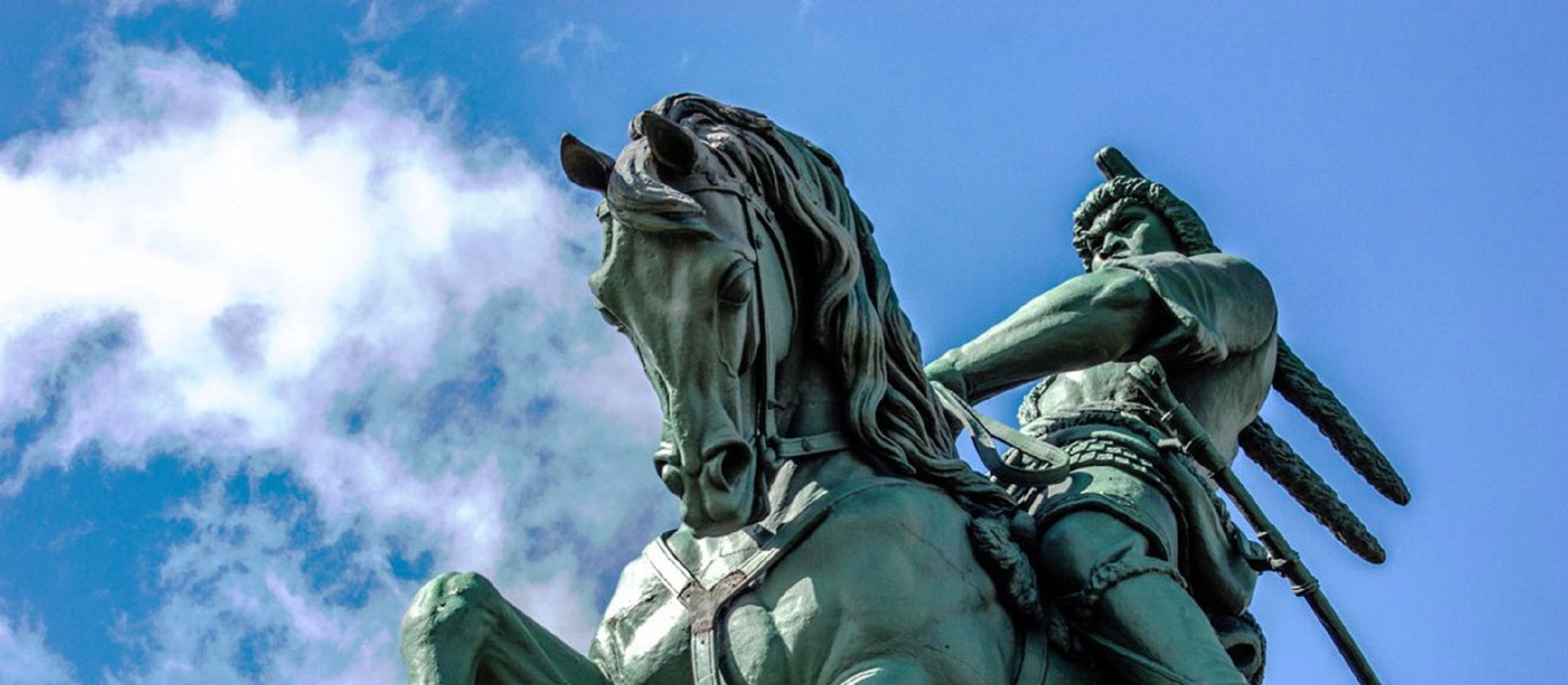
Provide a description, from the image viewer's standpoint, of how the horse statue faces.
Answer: facing the viewer and to the left of the viewer
